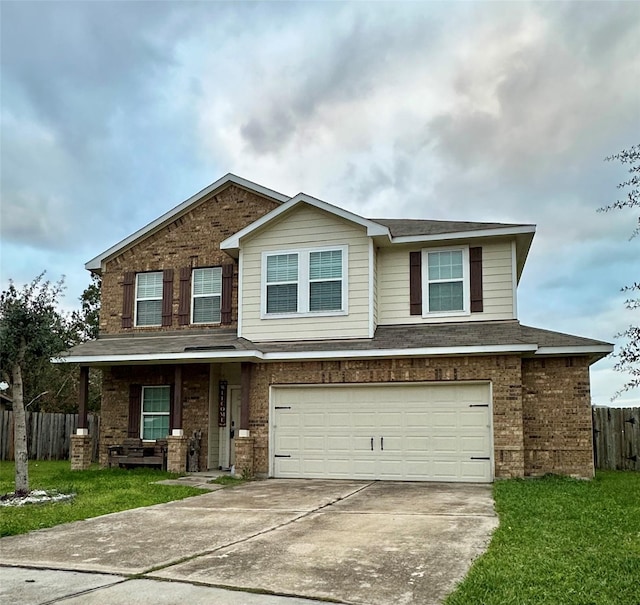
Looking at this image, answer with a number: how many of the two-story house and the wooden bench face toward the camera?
2

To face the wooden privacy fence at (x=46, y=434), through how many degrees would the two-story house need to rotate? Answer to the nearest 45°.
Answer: approximately 135° to its right

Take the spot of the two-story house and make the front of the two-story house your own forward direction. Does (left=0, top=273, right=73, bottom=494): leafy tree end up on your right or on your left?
on your right

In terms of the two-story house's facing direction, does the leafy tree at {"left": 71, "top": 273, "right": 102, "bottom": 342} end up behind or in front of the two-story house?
behind

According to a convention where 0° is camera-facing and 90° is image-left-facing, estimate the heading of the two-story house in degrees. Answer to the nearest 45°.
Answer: approximately 0°

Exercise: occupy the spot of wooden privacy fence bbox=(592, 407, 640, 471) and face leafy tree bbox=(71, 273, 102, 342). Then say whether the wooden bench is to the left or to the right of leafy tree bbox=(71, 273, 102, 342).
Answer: left

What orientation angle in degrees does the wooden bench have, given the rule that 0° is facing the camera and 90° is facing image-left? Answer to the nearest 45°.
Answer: approximately 0°
